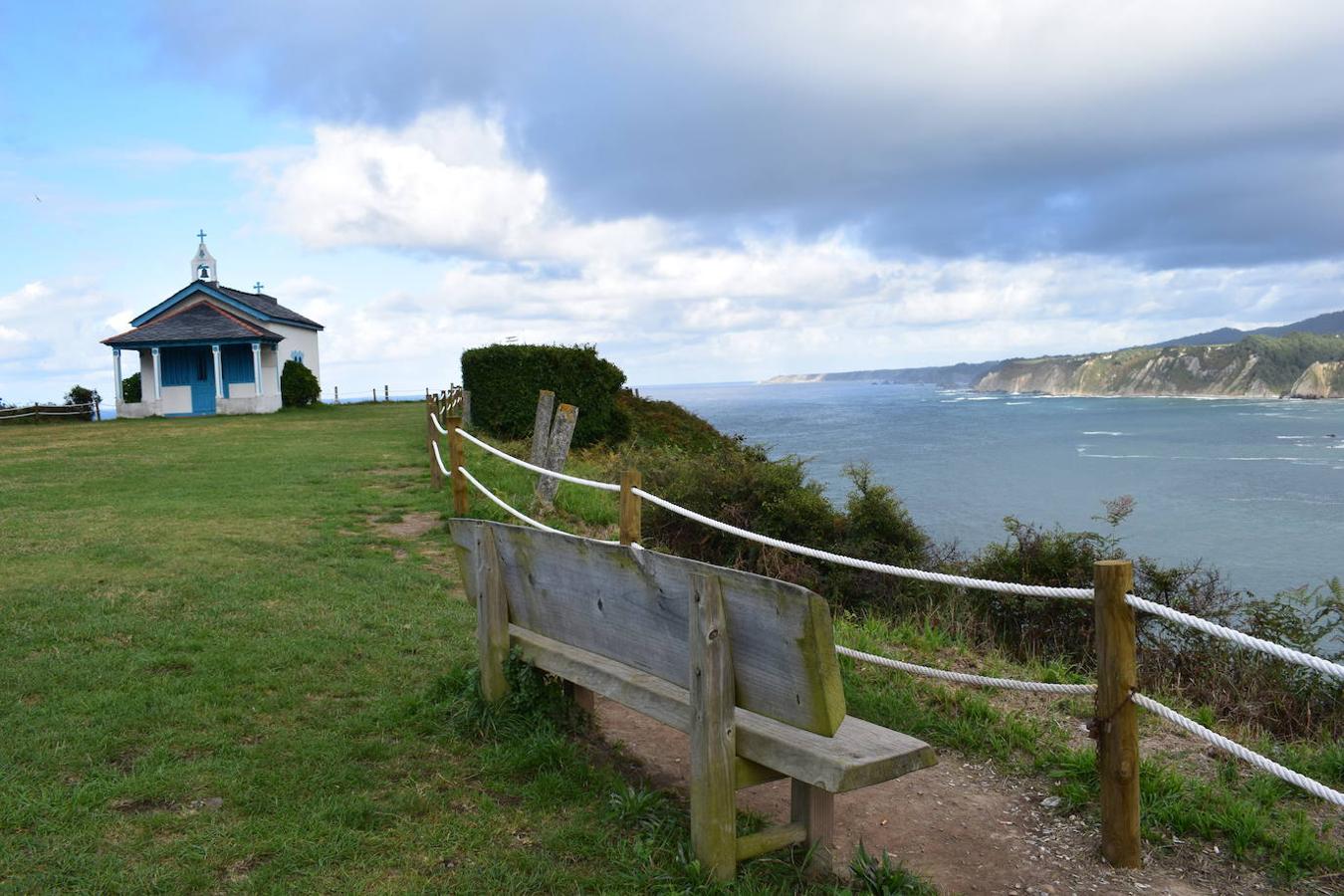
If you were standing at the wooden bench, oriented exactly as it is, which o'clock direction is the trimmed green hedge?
The trimmed green hedge is roughly at 10 o'clock from the wooden bench.

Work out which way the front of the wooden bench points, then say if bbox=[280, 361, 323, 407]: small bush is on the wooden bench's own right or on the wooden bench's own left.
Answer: on the wooden bench's own left

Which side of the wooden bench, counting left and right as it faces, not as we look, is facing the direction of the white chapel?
left

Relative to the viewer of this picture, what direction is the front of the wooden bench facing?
facing away from the viewer and to the right of the viewer

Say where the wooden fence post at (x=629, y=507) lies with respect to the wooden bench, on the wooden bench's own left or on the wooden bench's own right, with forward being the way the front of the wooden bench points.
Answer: on the wooden bench's own left

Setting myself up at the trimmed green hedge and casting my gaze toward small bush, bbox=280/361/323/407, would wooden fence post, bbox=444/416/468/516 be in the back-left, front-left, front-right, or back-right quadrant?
back-left

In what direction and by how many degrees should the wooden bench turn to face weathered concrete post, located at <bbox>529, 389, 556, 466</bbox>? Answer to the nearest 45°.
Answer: approximately 45° to its left

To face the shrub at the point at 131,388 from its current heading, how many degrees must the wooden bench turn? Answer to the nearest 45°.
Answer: approximately 90° to its left
